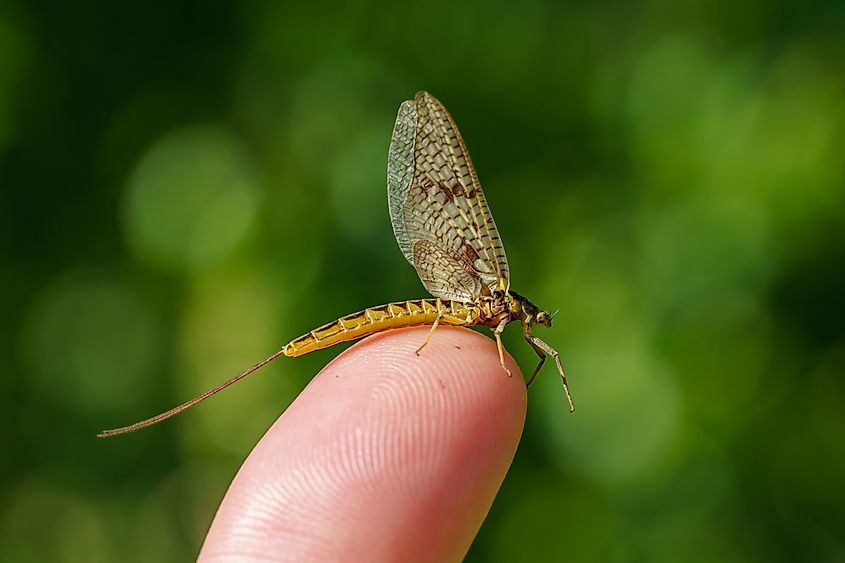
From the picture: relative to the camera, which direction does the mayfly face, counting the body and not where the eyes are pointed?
to the viewer's right
